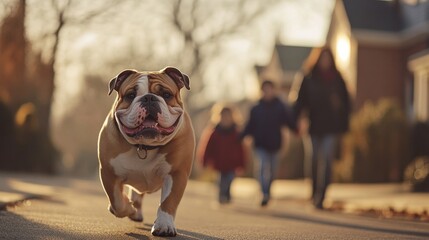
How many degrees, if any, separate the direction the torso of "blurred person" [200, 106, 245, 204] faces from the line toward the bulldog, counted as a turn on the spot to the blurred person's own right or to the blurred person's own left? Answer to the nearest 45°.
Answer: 0° — they already face it

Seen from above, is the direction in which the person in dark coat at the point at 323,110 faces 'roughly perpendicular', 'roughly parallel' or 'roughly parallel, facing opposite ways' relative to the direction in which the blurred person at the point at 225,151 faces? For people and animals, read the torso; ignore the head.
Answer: roughly parallel

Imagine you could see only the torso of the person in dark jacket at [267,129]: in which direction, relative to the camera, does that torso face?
toward the camera

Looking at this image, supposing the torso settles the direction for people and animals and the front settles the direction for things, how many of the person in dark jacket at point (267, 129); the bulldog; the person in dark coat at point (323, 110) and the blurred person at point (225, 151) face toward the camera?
4

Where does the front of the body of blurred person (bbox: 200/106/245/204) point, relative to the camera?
toward the camera

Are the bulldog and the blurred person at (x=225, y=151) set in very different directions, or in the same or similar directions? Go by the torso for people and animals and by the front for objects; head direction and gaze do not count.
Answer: same or similar directions

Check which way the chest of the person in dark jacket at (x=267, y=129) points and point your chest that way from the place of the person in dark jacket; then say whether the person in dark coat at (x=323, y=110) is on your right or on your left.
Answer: on your left

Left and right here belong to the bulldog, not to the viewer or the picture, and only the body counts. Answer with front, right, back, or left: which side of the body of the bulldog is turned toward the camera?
front

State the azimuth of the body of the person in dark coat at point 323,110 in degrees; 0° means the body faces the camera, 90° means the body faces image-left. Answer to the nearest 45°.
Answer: approximately 0°

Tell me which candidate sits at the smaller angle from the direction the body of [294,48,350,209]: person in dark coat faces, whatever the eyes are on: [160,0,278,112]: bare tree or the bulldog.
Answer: the bulldog

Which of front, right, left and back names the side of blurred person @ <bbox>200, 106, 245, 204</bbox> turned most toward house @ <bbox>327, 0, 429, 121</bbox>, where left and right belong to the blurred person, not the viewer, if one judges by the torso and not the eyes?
back

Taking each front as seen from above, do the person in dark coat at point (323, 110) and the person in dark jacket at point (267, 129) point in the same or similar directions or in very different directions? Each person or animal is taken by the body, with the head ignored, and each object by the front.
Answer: same or similar directions

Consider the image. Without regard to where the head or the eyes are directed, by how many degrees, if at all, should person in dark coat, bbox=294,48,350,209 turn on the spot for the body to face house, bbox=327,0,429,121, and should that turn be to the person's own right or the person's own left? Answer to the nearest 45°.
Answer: approximately 180°

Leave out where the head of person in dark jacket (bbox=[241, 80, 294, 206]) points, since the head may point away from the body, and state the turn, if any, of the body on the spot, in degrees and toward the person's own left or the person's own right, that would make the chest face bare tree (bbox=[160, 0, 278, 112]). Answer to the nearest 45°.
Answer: approximately 180°

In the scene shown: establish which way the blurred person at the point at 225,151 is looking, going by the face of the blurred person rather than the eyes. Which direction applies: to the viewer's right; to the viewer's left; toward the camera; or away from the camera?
toward the camera

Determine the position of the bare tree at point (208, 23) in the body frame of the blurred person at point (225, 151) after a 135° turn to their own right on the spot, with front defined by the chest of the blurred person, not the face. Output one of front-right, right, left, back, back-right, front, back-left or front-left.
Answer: front-right

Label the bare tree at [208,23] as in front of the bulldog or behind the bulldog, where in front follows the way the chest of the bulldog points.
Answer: behind
